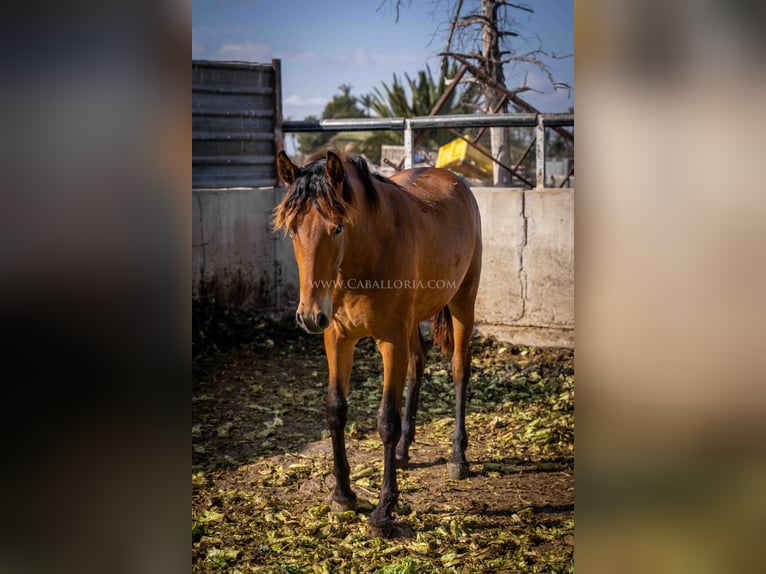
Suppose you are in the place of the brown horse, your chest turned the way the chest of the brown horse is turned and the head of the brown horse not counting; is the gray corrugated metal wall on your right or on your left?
on your right

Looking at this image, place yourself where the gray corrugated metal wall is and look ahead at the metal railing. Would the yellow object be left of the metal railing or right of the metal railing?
left
